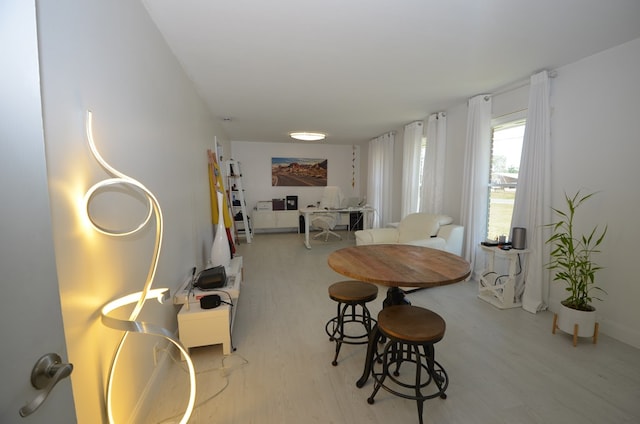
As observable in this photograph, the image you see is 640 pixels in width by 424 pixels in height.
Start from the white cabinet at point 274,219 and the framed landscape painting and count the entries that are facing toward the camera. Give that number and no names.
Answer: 2

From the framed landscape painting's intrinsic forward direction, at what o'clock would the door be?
The door is roughly at 12 o'clock from the framed landscape painting.

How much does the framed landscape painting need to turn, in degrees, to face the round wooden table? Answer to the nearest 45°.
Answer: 0° — it already faces it

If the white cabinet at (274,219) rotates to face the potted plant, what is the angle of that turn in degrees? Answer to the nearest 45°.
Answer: approximately 45° to its left

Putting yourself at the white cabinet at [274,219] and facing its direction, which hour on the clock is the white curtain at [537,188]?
The white curtain is roughly at 11 o'clock from the white cabinet.

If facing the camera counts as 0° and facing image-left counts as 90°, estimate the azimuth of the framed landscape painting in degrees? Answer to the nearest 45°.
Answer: approximately 0°

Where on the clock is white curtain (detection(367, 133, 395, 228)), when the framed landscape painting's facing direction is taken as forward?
The white curtain is roughly at 10 o'clock from the framed landscape painting.
